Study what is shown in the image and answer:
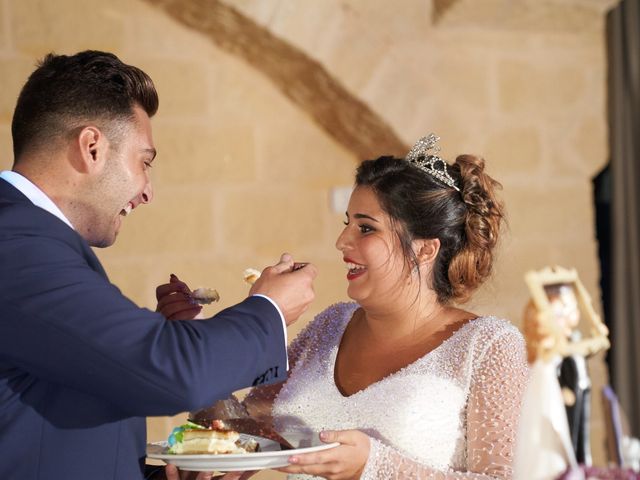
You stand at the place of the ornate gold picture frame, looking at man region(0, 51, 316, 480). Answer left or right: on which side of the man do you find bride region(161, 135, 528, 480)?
right

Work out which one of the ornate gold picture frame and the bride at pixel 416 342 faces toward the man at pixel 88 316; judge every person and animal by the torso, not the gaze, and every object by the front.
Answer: the bride

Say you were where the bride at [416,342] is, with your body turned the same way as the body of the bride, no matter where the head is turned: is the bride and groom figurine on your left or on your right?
on your left

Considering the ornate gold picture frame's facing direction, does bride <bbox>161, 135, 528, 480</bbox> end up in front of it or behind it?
in front

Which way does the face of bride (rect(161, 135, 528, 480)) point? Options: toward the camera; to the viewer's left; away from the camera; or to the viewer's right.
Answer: to the viewer's left

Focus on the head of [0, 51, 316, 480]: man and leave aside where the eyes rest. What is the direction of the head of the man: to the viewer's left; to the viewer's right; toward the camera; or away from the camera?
to the viewer's right

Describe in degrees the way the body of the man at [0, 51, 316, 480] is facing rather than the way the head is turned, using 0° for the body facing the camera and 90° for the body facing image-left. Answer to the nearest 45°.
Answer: approximately 270°

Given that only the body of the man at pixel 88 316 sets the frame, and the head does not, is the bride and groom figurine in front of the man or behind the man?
in front

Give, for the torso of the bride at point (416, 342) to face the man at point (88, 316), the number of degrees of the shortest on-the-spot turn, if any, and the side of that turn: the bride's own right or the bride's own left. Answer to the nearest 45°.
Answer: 0° — they already face them

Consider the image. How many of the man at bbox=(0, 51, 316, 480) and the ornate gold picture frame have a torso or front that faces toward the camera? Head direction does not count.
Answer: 1

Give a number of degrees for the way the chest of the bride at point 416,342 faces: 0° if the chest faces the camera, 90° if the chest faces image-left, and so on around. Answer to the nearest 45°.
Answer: approximately 45°

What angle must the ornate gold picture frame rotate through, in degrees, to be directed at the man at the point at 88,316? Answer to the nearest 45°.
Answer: approximately 90° to its right
